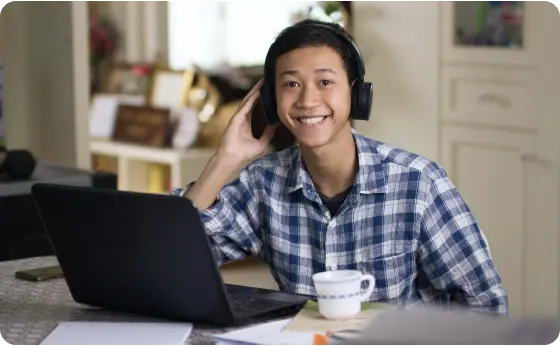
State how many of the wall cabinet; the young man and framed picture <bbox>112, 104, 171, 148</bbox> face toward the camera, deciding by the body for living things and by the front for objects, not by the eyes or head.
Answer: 3

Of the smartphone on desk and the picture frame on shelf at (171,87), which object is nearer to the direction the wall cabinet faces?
the smartphone on desk

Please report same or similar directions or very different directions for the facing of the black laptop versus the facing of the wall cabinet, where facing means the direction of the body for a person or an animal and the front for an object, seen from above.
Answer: very different directions

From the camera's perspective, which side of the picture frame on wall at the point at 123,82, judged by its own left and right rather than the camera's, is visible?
front

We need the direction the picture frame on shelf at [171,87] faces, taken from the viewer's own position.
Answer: facing the viewer

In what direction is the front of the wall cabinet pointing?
toward the camera

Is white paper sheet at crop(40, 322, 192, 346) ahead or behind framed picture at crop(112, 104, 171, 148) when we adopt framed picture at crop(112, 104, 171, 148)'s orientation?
ahead

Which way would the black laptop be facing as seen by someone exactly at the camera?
facing away from the viewer and to the right of the viewer

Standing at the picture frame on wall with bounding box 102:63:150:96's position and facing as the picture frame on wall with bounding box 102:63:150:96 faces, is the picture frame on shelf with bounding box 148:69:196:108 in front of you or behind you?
in front

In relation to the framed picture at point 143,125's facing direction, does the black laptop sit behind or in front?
in front

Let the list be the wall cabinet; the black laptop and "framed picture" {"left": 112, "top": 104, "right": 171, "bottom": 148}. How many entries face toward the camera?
2

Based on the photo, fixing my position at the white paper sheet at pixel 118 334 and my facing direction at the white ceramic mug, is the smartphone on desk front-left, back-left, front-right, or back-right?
back-left

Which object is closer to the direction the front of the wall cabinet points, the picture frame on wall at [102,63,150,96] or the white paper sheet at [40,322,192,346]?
the white paper sheet
